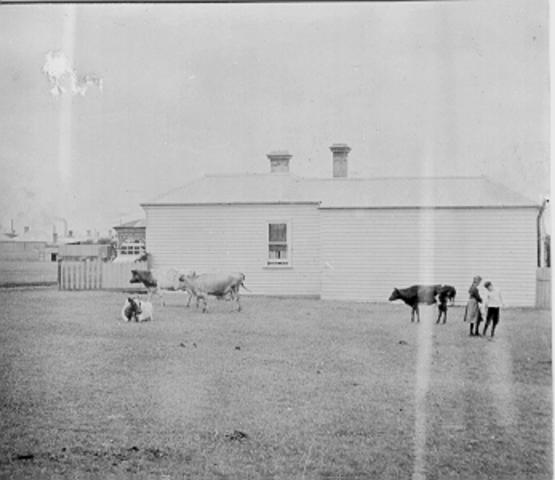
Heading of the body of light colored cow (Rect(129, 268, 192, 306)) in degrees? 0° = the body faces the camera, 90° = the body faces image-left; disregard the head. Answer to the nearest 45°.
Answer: approximately 90°

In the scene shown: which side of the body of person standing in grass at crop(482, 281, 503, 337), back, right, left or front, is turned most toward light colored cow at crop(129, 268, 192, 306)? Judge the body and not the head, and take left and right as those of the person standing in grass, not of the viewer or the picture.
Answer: right

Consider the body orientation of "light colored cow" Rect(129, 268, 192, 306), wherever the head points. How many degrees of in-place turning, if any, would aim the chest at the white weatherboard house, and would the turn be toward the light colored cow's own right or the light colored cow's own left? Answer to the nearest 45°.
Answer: approximately 180°

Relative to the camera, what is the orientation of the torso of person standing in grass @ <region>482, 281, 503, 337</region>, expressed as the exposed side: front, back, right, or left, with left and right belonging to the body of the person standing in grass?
front

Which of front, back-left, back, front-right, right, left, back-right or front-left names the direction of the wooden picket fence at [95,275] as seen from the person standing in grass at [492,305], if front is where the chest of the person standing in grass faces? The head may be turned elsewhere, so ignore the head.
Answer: right

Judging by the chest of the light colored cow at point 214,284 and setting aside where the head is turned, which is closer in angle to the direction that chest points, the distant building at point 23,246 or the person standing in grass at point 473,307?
the distant building

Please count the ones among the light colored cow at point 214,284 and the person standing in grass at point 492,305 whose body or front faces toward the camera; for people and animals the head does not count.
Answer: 1

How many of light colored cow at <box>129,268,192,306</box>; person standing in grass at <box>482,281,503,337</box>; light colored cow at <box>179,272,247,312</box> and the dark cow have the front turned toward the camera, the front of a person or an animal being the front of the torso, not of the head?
1

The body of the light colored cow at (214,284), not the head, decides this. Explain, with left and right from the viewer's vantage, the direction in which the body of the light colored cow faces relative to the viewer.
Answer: facing to the left of the viewer

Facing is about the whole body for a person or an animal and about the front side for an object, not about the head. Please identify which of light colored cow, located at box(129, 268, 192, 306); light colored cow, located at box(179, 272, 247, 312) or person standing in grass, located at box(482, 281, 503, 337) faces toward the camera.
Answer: the person standing in grass
